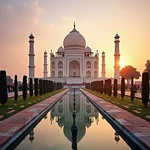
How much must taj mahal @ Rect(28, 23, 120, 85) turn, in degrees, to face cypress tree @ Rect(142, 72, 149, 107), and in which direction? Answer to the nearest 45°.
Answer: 0° — it already faces it

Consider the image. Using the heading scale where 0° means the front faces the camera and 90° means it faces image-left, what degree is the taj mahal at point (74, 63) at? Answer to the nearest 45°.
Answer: approximately 0°

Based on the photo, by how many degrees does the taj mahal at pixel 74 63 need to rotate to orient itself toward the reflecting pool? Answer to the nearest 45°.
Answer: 0° — it already faces it

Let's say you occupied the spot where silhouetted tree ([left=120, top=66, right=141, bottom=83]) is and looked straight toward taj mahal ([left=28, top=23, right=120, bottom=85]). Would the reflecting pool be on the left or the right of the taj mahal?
left

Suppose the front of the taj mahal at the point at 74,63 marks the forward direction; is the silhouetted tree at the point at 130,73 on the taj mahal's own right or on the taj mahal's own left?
on the taj mahal's own left

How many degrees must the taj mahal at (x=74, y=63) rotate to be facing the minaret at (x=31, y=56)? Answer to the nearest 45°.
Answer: approximately 45° to its right

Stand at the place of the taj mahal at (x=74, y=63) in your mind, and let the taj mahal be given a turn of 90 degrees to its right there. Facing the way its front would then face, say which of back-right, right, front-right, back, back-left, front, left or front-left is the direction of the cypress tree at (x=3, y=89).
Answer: left
